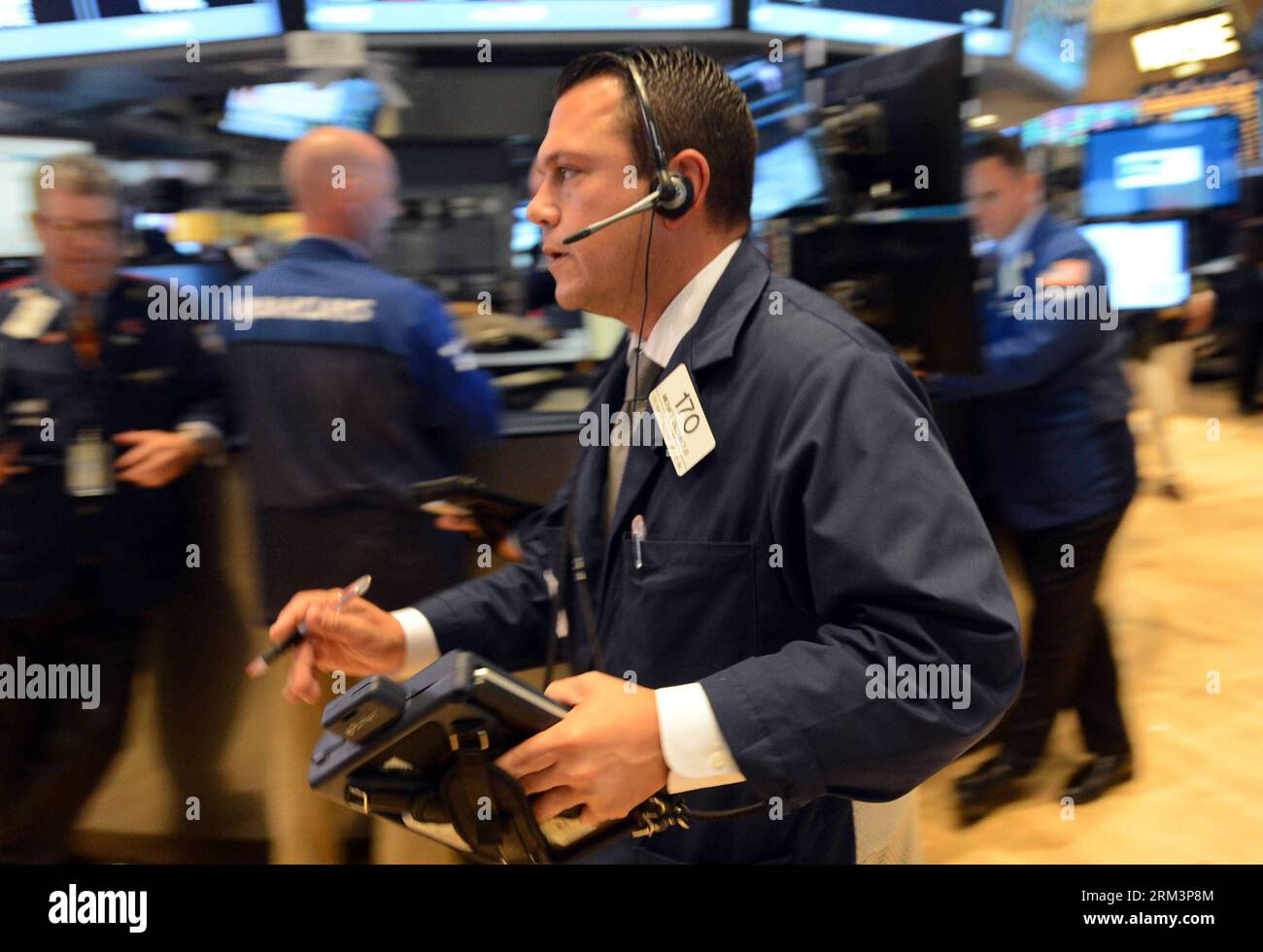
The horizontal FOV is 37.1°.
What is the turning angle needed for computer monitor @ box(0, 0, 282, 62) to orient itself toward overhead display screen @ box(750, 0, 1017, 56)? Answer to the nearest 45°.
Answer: approximately 90° to its left

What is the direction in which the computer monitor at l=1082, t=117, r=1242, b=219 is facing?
toward the camera

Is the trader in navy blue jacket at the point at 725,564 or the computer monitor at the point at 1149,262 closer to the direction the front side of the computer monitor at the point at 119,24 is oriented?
the trader in navy blue jacket

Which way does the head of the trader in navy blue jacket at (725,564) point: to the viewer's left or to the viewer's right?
to the viewer's left

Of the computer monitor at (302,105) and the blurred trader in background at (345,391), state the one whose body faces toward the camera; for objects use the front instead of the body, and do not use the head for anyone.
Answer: the computer monitor

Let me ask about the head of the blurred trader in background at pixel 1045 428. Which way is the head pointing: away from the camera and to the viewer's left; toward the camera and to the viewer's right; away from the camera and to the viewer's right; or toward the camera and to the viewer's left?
toward the camera and to the viewer's left

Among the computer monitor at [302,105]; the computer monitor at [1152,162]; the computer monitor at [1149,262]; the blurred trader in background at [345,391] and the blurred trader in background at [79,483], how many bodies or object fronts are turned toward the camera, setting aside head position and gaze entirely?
4

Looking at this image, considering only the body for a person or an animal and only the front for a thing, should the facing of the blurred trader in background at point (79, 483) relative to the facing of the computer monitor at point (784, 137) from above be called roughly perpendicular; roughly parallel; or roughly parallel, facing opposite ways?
roughly parallel

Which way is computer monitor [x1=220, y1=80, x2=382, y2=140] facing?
toward the camera

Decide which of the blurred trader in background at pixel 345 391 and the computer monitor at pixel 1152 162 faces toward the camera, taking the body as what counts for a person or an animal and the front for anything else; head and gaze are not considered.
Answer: the computer monitor

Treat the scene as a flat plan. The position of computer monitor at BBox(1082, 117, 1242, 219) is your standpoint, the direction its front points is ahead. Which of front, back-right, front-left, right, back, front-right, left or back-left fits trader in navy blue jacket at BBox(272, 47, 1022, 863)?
front

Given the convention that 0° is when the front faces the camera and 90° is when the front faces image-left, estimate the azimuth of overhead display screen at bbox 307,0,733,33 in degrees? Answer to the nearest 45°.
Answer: approximately 0°

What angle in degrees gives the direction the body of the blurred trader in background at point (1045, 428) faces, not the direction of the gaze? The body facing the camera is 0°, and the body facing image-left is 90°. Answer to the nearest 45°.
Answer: approximately 45°
